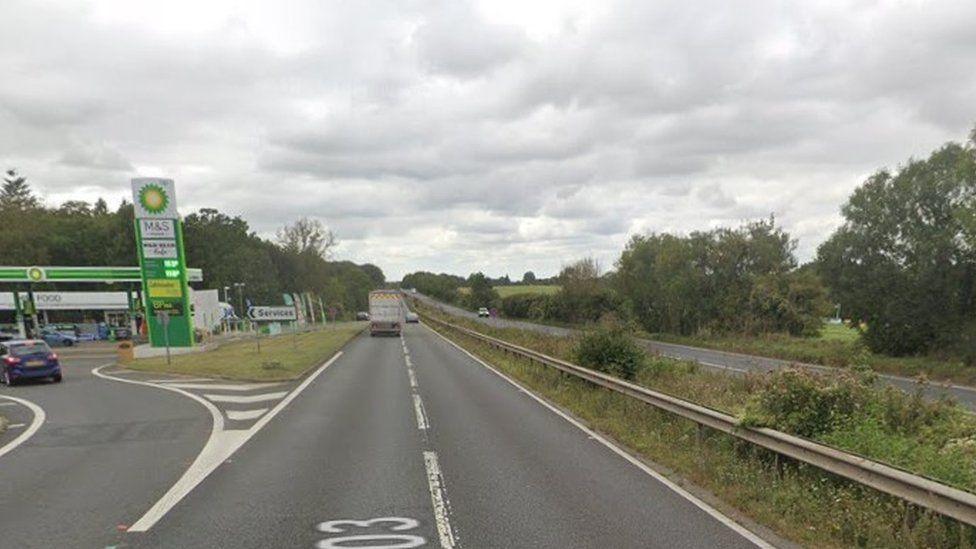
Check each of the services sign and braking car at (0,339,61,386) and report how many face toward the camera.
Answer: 1

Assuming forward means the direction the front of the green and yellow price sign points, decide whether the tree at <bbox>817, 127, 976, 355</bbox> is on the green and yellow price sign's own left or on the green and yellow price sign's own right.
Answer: on the green and yellow price sign's own left

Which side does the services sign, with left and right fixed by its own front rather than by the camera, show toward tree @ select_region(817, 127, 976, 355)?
left

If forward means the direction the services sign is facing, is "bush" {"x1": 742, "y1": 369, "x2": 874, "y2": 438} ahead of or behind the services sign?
ahead

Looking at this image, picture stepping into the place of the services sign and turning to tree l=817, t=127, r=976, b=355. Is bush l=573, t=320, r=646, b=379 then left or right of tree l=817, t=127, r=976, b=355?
right

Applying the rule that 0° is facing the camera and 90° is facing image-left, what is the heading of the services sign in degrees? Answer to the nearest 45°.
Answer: approximately 0°

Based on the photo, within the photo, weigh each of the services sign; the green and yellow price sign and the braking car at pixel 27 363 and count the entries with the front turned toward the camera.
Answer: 2
